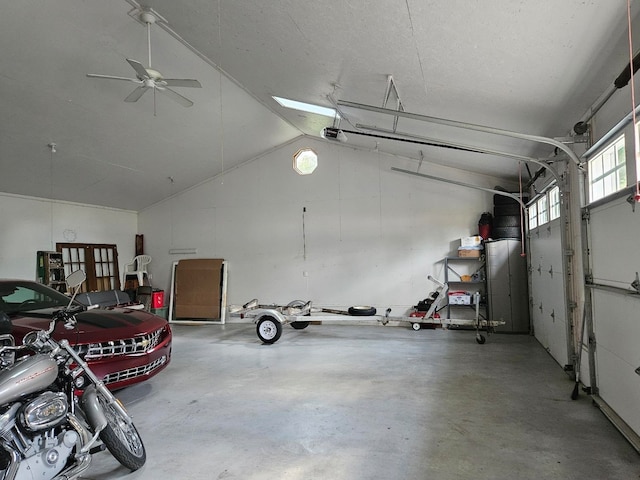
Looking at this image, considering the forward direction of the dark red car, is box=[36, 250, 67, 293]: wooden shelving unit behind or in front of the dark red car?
behind

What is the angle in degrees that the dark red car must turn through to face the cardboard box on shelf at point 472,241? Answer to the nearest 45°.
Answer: approximately 45° to its left

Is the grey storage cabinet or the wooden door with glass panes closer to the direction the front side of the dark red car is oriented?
the grey storage cabinet

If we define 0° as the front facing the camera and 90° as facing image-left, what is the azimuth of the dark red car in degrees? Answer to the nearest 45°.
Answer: approximately 315°

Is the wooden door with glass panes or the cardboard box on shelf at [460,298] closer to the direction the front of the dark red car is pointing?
the cardboard box on shelf

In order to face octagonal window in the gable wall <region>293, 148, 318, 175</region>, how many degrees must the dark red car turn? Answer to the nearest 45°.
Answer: approximately 90° to its left

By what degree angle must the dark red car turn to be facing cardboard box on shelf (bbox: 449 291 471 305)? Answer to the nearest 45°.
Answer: approximately 45° to its left

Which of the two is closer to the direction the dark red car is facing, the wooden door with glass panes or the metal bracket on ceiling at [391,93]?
the metal bracket on ceiling

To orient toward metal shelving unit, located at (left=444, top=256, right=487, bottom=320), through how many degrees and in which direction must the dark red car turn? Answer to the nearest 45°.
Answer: approximately 45° to its left
